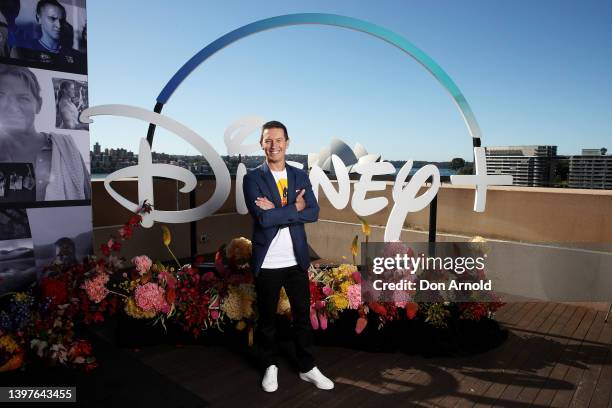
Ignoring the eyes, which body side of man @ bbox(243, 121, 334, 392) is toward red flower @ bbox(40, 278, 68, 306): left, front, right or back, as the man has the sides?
right

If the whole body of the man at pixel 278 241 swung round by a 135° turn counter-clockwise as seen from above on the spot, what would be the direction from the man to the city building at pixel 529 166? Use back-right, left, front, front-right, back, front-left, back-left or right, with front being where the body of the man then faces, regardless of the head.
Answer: front

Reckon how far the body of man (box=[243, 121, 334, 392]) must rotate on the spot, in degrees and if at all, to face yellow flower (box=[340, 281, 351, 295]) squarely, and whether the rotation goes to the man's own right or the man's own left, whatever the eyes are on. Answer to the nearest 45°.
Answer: approximately 135° to the man's own left

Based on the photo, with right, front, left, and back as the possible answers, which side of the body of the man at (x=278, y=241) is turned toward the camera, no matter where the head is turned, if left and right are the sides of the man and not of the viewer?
front

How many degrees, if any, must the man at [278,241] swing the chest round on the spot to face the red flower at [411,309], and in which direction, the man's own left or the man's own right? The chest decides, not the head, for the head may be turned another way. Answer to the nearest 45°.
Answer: approximately 135° to the man's own left

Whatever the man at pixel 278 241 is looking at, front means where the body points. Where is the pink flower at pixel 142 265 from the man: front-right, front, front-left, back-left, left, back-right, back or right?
back-right

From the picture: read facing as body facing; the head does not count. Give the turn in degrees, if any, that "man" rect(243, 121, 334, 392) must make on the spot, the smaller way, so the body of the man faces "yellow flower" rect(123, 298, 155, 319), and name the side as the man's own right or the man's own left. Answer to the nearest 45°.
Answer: approximately 135° to the man's own right

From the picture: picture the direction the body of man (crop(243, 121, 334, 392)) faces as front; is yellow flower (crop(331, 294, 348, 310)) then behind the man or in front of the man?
behind

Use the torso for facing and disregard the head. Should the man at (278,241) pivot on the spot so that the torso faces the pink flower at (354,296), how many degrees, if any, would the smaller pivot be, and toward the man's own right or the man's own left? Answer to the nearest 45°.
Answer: approximately 135° to the man's own left

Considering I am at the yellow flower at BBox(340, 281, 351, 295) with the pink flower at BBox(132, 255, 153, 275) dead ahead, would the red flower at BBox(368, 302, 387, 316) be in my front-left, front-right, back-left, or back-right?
back-left

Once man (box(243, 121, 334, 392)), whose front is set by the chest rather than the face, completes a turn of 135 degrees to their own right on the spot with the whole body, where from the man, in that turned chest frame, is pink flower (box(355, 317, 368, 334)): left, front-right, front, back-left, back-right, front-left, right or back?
right

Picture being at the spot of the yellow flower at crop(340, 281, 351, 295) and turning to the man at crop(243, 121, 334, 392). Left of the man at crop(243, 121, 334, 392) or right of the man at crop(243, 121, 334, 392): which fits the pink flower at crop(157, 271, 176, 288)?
right

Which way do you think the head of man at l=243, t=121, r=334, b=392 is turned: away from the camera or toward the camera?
toward the camera

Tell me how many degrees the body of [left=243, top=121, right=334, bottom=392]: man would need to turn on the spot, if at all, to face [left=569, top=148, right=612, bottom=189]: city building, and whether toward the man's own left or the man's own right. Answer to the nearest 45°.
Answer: approximately 135° to the man's own left
